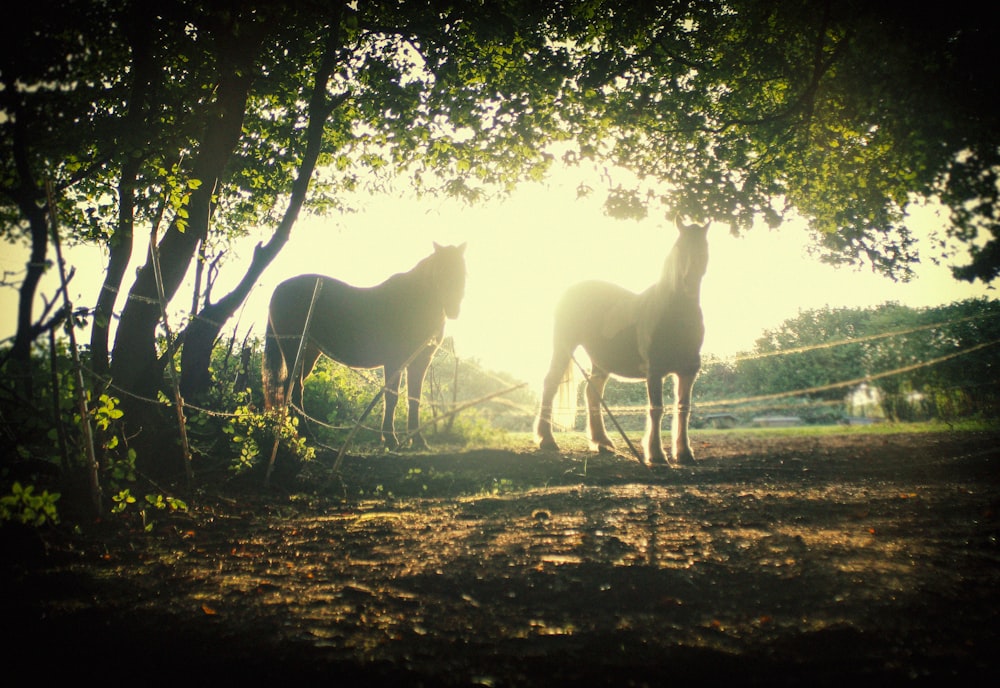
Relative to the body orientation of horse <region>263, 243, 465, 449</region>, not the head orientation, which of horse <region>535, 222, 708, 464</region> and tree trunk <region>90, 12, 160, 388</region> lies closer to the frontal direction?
the horse

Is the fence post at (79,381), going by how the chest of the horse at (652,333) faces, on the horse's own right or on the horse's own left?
on the horse's own right

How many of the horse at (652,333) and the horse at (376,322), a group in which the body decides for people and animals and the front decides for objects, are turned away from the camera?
0

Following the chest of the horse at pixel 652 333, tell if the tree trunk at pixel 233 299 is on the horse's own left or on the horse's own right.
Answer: on the horse's own right

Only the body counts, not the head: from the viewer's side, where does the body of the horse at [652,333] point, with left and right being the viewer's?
facing the viewer and to the right of the viewer

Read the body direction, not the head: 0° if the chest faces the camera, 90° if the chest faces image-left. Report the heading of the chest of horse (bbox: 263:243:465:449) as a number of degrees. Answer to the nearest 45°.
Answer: approximately 270°

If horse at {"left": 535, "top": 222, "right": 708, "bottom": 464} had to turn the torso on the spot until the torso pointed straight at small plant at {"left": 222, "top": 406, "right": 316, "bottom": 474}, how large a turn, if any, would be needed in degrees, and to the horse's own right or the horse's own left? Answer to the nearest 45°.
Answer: approximately 90° to the horse's own right

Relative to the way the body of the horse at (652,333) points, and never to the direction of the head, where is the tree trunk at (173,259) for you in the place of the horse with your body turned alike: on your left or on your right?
on your right
